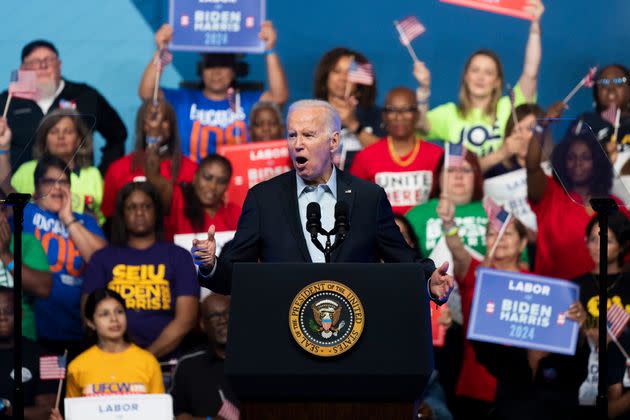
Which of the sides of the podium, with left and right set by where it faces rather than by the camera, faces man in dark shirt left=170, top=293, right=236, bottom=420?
back

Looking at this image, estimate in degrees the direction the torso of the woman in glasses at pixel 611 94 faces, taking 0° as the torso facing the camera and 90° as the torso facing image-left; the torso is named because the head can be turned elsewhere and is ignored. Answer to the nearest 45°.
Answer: approximately 0°
